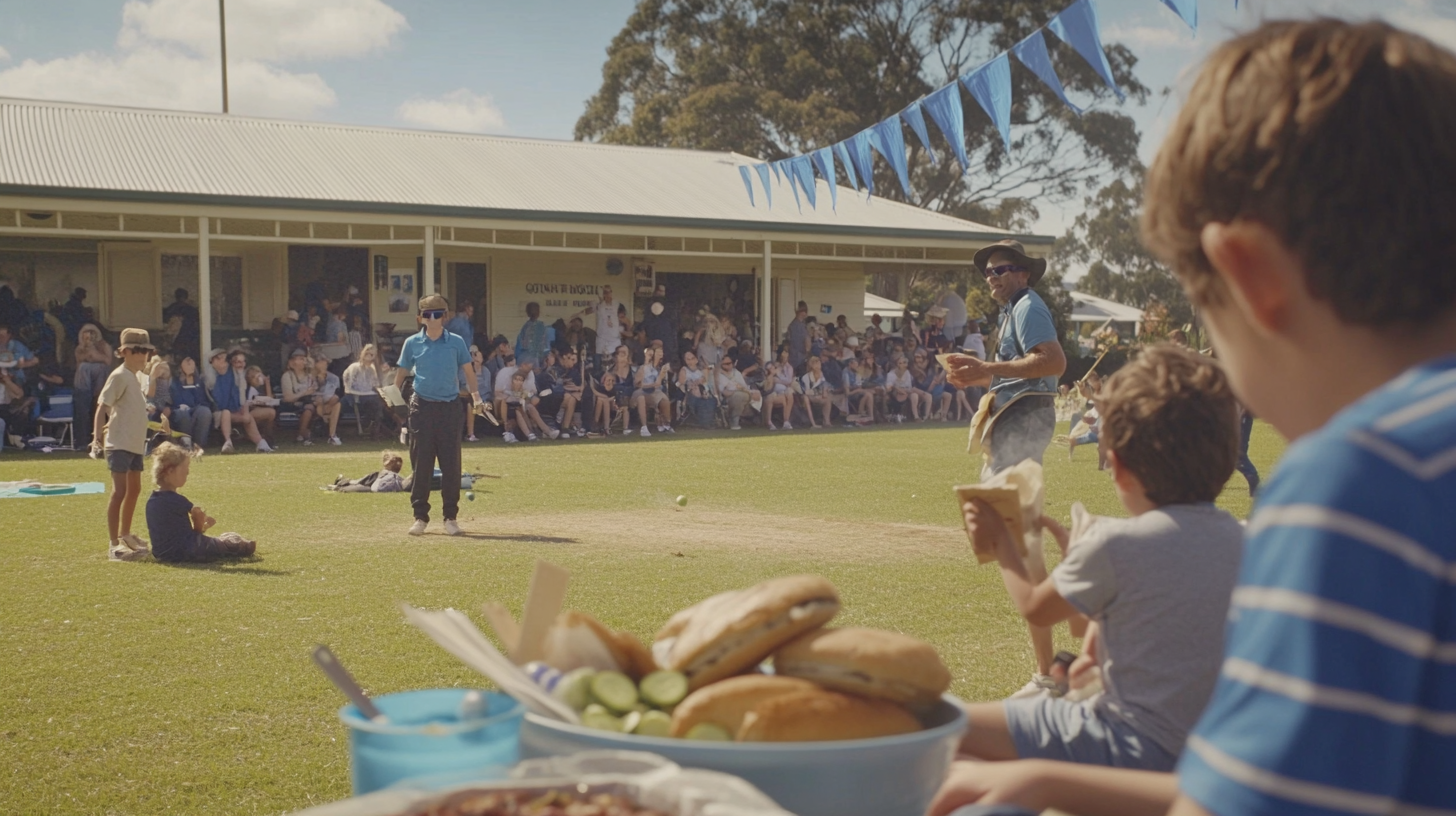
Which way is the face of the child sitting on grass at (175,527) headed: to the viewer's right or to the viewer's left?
to the viewer's right

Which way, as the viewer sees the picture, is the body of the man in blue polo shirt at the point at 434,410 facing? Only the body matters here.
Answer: toward the camera

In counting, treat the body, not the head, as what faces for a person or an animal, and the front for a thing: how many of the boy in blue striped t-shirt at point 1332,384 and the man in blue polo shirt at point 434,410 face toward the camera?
1

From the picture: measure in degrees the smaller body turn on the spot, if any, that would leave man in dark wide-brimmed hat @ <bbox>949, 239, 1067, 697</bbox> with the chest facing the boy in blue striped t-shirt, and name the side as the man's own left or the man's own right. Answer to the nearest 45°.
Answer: approximately 90° to the man's own left

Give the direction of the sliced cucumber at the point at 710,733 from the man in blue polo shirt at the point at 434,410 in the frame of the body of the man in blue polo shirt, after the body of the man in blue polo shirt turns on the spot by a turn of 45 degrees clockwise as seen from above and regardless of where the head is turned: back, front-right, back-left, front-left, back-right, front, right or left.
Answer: front-left

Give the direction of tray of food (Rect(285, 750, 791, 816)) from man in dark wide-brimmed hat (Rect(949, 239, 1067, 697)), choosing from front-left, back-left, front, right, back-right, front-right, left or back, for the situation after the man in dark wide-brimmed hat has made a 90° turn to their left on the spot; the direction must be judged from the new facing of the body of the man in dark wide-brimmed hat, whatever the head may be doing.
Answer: front

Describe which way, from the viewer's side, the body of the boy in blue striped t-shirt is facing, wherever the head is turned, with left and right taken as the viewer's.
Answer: facing away from the viewer and to the left of the viewer

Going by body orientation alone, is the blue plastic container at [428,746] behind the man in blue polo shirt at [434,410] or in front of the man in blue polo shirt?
in front

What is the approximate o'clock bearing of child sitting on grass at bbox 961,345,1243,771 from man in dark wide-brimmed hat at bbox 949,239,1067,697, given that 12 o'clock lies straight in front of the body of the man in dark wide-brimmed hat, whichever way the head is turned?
The child sitting on grass is roughly at 9 o'clock from the man in dark wide-brimmed hat.

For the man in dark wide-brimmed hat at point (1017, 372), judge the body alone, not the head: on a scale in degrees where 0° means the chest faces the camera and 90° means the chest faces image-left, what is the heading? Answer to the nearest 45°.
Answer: approximately 90°

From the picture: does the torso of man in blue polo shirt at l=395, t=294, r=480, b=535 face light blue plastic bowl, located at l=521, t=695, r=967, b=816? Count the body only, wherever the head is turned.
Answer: yes

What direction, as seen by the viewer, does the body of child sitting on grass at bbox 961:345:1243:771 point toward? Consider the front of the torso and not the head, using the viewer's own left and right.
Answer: facing away from the viewer and to the left of the viewer

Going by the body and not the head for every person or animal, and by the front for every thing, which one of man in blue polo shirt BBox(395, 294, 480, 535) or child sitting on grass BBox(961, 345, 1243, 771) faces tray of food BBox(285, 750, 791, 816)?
the man in blue polo shirt

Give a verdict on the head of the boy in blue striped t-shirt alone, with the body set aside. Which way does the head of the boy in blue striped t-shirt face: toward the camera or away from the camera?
away from the camera

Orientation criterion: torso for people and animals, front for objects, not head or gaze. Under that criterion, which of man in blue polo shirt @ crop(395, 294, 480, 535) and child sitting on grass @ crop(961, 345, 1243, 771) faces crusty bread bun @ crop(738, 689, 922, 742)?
the man in blue polo shirt

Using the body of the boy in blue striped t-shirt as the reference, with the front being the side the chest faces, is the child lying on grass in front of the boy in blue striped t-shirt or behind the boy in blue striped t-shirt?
in front

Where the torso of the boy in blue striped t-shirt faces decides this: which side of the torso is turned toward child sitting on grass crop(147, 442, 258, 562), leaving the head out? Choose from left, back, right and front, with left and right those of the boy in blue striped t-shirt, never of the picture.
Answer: front
